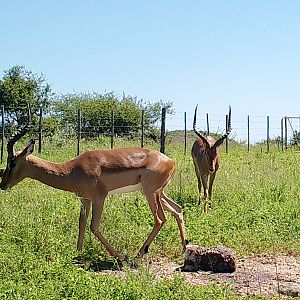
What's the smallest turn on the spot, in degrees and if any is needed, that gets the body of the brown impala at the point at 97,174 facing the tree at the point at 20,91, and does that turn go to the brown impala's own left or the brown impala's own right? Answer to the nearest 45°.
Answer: approximately 90° to the brown impala's own right

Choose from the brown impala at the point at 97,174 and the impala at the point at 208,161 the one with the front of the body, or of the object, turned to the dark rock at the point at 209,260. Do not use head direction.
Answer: the impala

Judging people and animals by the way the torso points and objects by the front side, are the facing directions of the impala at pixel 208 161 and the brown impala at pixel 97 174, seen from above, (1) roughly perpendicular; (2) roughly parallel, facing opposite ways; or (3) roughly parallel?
roughly perpendicular

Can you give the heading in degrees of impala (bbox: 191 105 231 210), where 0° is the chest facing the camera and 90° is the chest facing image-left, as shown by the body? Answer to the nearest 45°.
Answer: approximately 0°

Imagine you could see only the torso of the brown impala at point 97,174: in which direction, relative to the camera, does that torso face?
to the viewer's left

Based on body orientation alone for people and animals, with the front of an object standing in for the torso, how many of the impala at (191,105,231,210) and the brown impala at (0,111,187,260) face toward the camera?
1

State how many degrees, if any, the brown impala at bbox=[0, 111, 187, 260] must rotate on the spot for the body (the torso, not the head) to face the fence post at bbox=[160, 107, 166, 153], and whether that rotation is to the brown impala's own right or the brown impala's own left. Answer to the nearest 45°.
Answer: approximately 90° to the brown impala's own right

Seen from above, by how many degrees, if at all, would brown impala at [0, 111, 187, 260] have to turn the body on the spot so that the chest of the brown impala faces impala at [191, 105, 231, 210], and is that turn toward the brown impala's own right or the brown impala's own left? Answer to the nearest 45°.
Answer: approximately 135° to the brown impala's own right

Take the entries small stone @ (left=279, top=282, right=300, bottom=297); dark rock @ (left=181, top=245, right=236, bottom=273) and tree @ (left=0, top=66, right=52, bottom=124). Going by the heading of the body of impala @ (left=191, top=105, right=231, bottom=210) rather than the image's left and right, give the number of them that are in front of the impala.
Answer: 2

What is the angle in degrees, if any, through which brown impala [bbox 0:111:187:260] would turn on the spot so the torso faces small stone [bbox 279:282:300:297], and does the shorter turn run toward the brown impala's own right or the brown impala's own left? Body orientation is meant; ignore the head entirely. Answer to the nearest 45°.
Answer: approximately 135° to the brown impala's own left

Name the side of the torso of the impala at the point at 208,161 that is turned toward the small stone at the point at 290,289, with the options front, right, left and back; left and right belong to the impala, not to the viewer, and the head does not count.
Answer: front

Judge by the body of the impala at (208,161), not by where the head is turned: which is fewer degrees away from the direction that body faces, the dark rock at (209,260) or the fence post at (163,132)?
the dark rock
